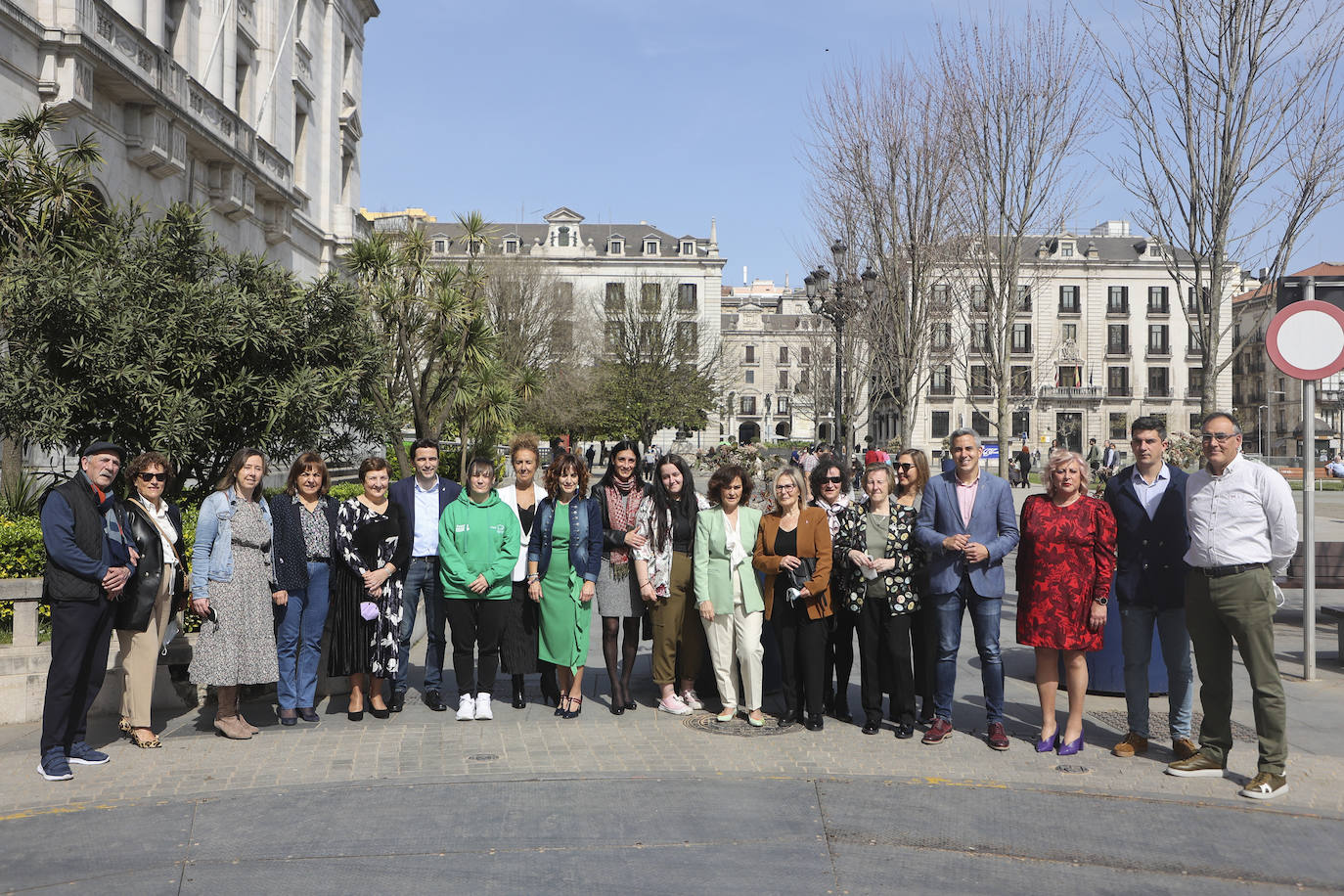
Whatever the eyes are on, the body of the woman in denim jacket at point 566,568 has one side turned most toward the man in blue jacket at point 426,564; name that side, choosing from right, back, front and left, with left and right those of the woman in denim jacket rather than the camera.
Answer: right

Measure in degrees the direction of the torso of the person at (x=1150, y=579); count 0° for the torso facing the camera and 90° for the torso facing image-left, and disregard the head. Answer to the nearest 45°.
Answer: approximately 0°

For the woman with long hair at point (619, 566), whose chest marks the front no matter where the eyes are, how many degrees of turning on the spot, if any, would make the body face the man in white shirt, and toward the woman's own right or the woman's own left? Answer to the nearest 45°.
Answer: approximately 45° to the woman's own left

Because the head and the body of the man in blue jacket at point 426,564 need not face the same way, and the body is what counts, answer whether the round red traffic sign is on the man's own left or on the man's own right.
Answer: on the man's own left

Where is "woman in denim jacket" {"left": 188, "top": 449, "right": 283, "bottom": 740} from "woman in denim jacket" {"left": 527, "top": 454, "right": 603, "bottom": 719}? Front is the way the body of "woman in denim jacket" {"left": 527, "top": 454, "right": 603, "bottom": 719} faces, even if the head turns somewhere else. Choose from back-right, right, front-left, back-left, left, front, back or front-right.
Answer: right

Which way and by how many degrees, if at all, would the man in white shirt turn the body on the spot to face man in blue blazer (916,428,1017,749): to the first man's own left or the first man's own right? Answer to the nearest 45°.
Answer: approximately 45° to the first man's own right

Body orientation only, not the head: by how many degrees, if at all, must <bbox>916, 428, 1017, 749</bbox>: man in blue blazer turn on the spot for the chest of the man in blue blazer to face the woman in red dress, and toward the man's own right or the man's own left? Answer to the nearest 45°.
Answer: approximately 90° to the man's own left

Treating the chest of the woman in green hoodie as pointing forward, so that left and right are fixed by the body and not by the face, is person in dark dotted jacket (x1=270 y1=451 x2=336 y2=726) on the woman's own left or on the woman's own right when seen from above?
on the woman's own right

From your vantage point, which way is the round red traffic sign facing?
toward the camera

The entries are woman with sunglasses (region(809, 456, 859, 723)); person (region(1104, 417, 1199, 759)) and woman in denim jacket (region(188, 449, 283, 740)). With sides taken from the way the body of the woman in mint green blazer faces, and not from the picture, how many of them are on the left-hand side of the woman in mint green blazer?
2
